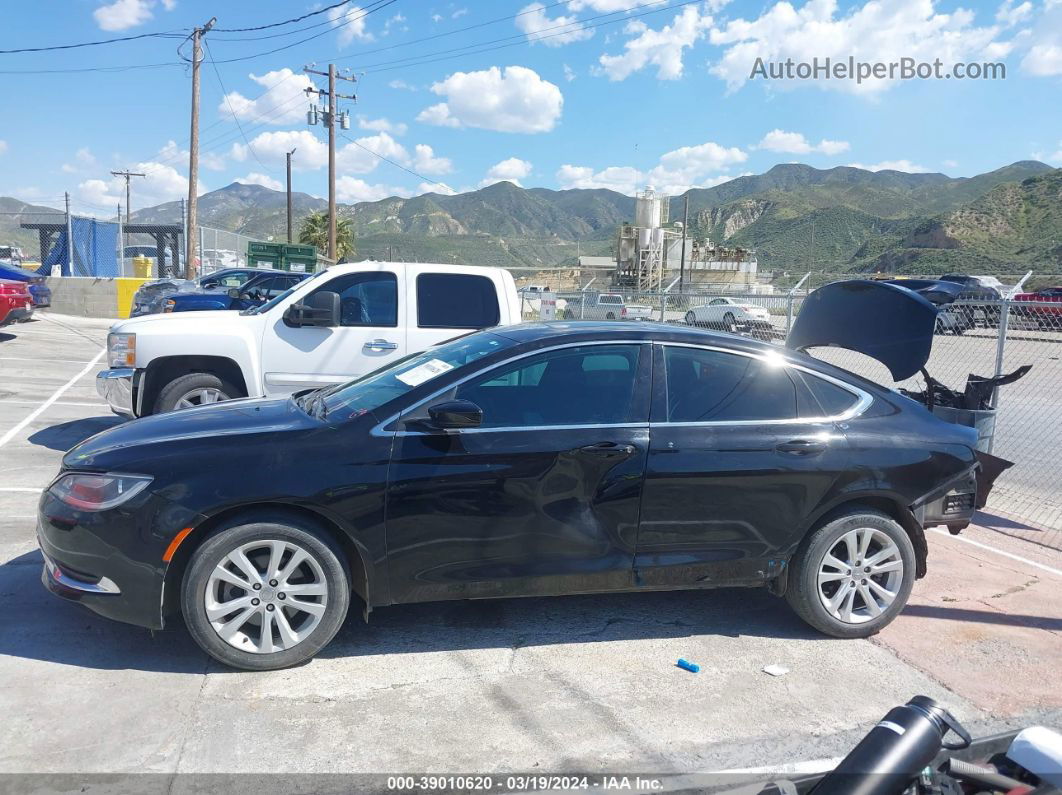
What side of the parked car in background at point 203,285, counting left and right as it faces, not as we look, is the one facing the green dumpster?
right

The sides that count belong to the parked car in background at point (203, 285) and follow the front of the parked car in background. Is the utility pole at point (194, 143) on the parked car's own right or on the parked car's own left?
on the parked car's own right

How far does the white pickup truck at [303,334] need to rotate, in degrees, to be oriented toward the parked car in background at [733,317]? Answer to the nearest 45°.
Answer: approximately 135° to its right

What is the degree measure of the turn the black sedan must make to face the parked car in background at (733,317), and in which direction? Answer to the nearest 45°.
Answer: approximately 90° to its right

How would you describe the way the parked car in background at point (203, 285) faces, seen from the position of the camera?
facing to the left of the viewer

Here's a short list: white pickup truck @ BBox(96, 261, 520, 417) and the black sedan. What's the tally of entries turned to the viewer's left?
2

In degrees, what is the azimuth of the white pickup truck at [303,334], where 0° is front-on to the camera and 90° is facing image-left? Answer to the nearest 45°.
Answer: approximately 90°

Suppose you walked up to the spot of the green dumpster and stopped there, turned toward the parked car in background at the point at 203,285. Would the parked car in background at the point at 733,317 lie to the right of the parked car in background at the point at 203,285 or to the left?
left

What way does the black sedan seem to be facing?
to the viewer's left

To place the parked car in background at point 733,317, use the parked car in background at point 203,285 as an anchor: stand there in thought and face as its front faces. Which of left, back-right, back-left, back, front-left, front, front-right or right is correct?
back
